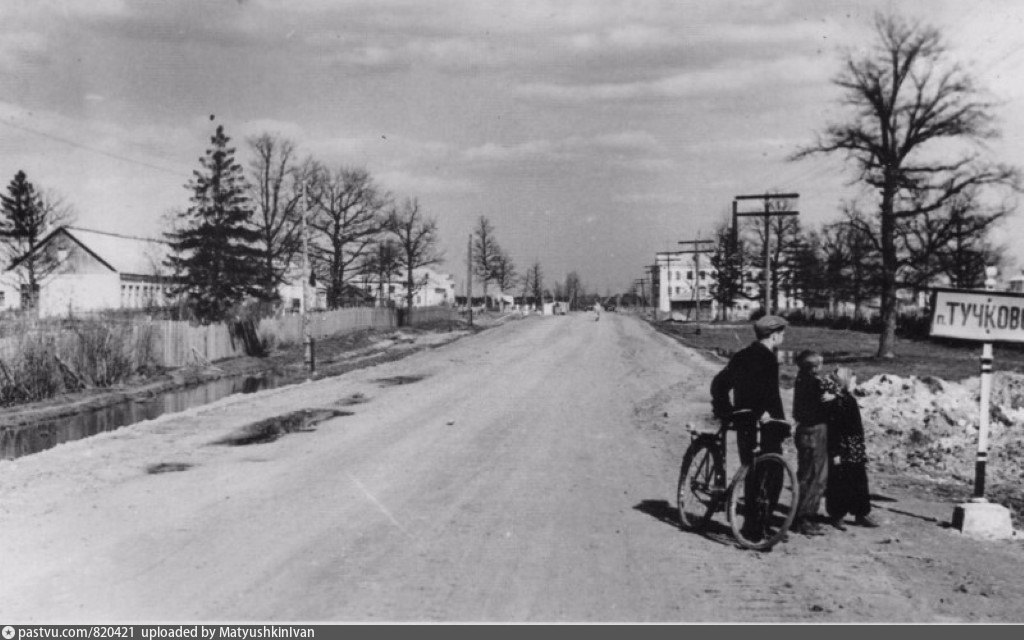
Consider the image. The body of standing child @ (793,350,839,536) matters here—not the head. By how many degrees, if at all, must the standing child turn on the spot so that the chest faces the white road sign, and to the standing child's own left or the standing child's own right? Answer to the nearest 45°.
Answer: approximately 45° to the standing child's own left

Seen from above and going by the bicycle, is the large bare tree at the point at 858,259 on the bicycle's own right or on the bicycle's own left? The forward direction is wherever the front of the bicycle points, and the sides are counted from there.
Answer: on the bicycle's own left

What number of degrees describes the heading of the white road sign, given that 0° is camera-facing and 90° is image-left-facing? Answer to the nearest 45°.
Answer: approximately 0°

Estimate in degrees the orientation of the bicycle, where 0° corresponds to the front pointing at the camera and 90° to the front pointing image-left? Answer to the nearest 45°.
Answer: approximately 315°

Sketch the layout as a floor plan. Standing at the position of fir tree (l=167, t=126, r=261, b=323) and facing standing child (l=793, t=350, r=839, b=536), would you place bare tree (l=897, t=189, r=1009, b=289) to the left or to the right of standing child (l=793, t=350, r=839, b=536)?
left

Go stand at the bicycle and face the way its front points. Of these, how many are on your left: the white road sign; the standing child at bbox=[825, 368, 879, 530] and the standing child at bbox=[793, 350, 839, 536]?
3

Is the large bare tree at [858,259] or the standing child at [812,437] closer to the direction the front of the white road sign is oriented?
the standing child

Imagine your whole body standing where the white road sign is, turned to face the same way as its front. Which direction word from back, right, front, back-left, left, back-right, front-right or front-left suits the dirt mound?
back

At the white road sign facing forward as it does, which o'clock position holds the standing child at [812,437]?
The standing child is roughly at 2 o'clock from the white road sign.
